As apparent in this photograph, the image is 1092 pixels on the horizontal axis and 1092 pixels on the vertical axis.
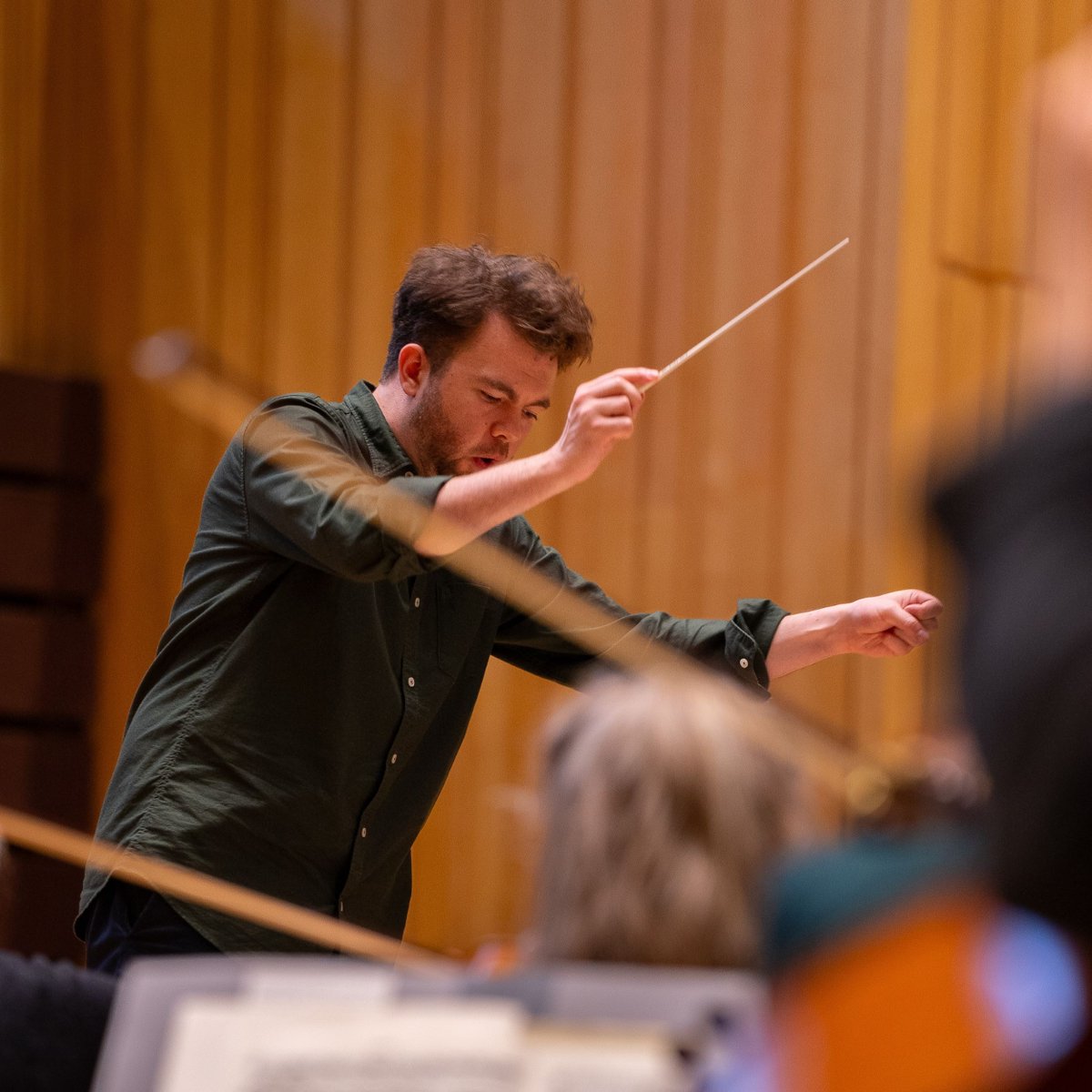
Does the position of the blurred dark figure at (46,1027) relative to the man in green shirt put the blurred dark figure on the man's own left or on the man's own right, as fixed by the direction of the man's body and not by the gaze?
on the man's own right

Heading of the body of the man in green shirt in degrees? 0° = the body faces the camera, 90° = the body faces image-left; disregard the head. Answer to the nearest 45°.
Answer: approximately 315°

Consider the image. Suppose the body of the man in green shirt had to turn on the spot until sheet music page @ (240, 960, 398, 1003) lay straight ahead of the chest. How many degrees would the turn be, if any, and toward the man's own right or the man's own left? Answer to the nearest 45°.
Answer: approximately 45° to the man's own right

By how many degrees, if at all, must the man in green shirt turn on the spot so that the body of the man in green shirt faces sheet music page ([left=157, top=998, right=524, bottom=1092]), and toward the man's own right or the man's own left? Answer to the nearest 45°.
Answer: approximately 45° to the man's own right

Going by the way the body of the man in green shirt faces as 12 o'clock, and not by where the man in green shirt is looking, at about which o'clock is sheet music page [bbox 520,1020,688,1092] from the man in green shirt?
The sheet music page is roughly at 1 o'clock from the man in green shirt.
